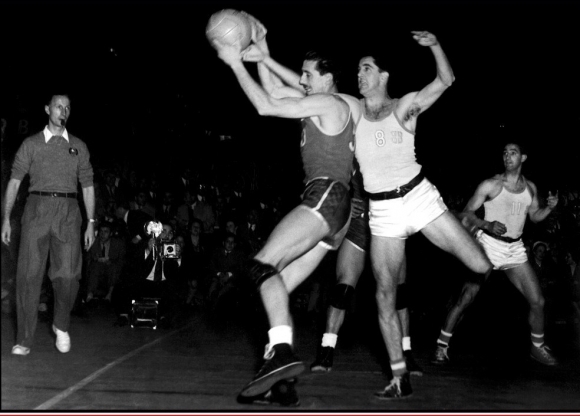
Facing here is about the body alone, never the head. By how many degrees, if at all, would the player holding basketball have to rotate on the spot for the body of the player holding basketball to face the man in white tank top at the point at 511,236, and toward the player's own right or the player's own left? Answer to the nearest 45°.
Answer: approximately 135° to the player's own right

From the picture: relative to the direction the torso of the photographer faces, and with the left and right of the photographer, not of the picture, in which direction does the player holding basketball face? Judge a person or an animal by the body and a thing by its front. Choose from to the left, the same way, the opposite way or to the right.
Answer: to the right

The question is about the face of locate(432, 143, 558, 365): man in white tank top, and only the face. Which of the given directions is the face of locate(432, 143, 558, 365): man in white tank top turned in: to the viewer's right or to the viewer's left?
to the viewer's left

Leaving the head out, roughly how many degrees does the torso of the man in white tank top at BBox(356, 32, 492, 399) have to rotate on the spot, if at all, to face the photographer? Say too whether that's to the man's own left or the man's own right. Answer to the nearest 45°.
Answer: approximately 90° to the man's own right

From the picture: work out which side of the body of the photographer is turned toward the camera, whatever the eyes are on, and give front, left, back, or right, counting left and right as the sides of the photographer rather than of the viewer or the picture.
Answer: front

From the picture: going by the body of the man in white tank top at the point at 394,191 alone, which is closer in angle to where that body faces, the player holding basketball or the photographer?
the player holding basketball

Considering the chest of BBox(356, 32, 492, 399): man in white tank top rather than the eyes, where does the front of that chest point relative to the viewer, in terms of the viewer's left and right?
facing the viewer and to the left of the viewer

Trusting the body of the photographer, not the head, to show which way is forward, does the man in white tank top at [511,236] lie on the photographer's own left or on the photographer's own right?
on the photographer's own left

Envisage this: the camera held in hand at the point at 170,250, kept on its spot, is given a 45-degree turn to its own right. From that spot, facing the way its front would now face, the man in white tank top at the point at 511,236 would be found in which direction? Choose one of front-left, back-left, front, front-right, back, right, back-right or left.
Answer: left

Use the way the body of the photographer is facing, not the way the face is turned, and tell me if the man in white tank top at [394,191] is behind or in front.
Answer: in front

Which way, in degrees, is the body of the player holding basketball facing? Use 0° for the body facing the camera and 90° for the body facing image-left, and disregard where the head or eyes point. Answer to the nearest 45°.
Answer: approximately 90°

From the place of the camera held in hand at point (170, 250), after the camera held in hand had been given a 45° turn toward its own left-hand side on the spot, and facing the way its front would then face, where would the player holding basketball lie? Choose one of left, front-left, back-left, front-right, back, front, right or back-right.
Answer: front-right
